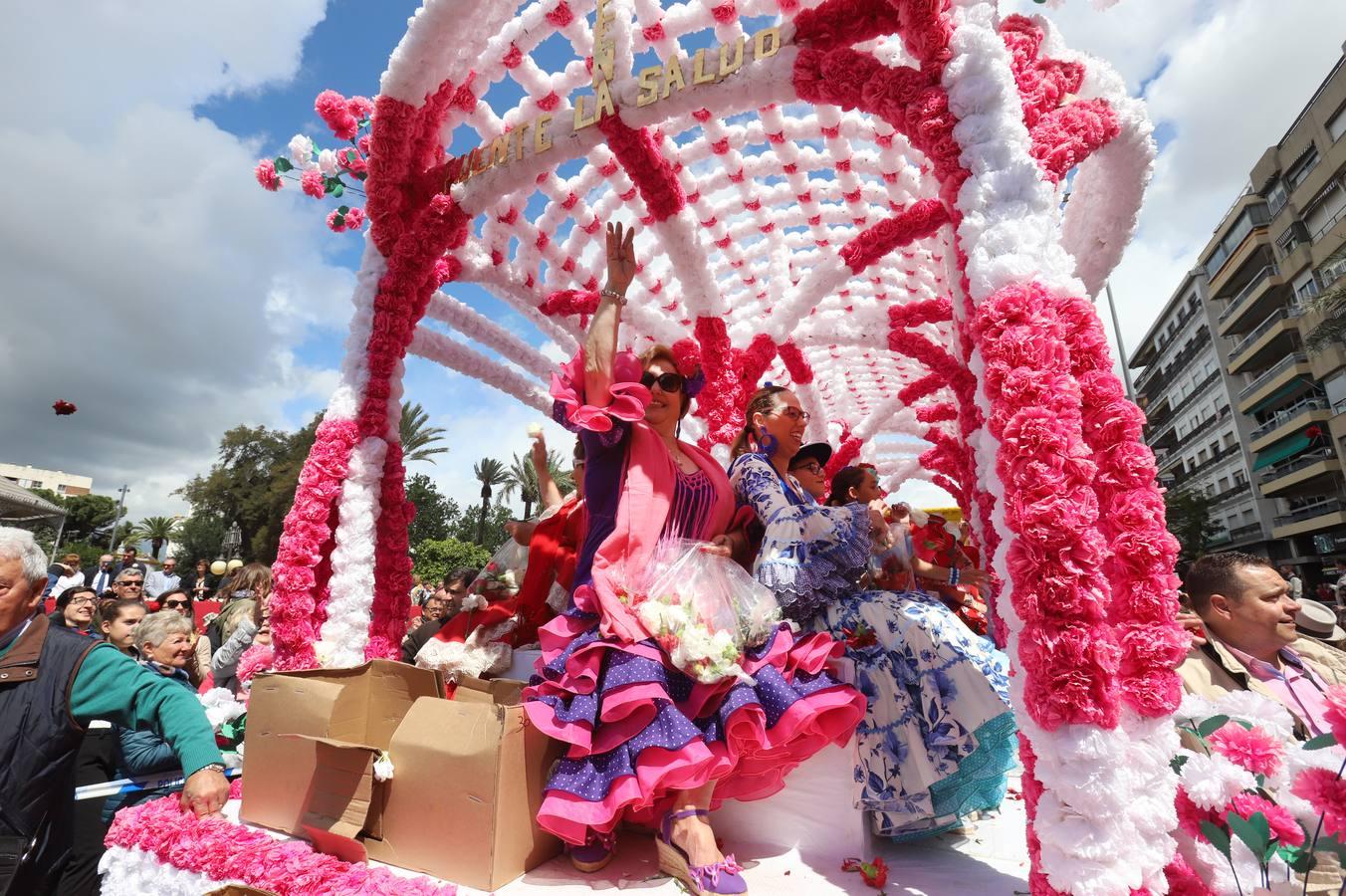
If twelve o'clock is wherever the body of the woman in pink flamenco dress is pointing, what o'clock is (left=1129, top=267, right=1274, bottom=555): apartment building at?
The apartment building is roughly at 9 o'clock from the woman in pink flamenco dress.

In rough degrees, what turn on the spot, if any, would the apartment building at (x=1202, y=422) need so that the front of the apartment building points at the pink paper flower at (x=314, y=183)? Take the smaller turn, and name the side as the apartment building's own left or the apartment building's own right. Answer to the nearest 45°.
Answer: approximately 45° to the apartment building's own left

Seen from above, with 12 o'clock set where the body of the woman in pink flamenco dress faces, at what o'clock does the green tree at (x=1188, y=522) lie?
The green tree is roughly at 9 o'clock from the woman in pink flamenco dress.
